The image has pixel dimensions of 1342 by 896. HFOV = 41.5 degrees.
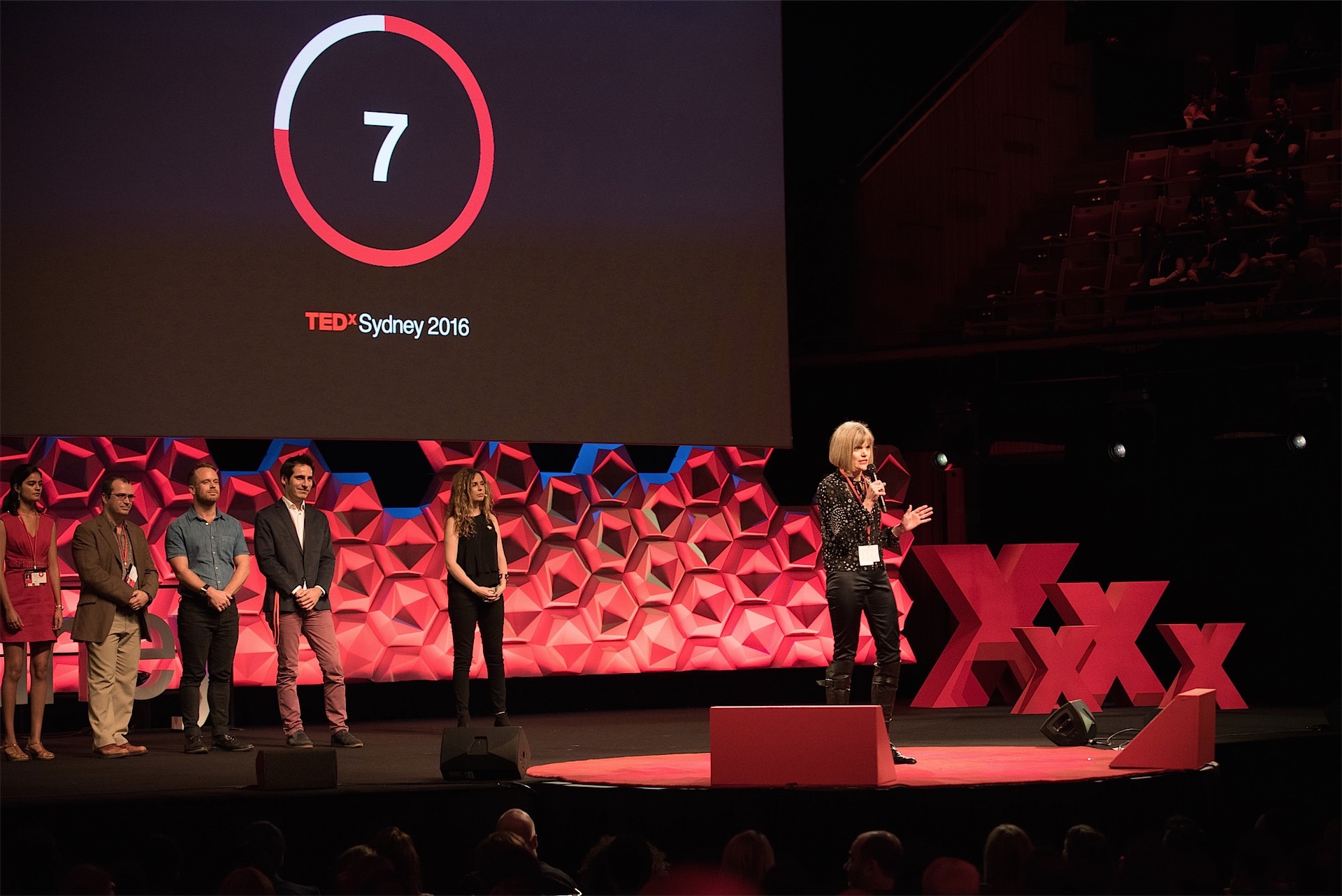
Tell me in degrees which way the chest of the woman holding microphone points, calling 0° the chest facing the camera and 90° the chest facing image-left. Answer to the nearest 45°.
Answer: approximately 315°

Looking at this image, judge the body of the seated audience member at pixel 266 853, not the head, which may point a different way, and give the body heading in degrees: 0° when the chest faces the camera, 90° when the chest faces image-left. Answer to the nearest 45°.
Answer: approximately 180°

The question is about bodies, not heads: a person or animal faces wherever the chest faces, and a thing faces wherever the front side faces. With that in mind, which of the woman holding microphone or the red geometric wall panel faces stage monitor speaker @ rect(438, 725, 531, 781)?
the red geometric wall panel

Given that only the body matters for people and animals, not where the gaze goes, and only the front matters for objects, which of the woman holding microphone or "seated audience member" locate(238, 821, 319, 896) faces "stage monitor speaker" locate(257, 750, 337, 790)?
the seated audience member

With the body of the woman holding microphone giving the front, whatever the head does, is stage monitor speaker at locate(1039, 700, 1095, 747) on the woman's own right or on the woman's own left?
on the woman's own left

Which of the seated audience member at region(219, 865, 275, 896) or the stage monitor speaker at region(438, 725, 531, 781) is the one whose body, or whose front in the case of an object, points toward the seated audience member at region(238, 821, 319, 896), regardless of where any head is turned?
the seated audience member at region(219, 865, 275, 896)

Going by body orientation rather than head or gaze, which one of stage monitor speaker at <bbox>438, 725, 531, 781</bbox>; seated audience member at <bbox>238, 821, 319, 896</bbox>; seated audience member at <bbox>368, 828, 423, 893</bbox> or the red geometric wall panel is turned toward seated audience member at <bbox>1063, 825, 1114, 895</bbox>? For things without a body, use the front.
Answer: the red geometric wall panel

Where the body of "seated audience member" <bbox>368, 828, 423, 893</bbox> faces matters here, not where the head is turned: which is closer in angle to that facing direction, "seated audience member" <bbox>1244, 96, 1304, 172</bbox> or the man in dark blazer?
the man in dark blazer

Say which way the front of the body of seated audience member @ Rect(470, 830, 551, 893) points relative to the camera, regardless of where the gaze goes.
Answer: away from the camera

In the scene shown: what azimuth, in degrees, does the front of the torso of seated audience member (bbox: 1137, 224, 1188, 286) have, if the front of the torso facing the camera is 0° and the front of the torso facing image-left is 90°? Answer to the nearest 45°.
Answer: approximately 45°

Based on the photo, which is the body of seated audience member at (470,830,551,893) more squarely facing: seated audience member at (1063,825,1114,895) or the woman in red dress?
the woman in red dress

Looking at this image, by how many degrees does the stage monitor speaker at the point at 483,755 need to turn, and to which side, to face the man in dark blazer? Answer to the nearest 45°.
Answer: approximately 45° to its left
